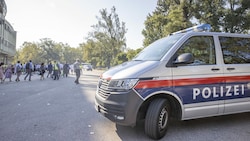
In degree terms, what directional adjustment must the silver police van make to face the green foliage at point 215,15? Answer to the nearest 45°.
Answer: approximately 135° to its right

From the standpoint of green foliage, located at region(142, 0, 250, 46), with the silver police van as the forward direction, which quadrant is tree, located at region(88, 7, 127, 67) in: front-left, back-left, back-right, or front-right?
back-right

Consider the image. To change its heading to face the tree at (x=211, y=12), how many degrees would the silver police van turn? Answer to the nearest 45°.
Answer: approximately 135° to its right

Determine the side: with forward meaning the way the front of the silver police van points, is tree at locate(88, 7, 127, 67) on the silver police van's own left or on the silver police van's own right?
on the silver police van's own right

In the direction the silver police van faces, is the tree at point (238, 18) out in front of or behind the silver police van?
behind

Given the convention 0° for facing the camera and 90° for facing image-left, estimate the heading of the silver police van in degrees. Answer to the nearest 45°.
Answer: approximately 45°
